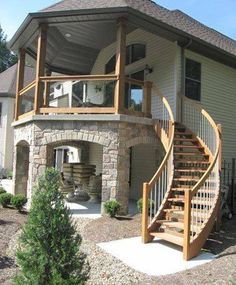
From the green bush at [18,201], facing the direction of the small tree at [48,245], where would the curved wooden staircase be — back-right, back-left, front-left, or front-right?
front-left

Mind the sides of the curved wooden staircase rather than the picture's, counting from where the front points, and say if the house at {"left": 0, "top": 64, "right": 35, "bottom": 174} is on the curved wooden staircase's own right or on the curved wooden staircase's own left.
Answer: on the curved wooden staircase's own right

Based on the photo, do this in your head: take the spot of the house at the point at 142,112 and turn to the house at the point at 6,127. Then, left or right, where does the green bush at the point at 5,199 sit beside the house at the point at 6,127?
left

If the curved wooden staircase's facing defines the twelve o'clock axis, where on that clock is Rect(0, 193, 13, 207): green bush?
The green bush is roughly at 2 o'clock from the curved wooden staircase.

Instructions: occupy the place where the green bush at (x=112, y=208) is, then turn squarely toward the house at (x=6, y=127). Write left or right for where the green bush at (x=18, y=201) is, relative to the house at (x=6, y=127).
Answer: left

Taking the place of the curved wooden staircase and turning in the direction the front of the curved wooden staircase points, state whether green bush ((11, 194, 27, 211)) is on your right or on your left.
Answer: on your right

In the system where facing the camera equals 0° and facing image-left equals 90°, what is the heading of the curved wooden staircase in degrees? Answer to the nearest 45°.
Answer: approximately 45°

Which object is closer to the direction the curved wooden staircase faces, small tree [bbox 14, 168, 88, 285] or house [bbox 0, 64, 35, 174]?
the small tree

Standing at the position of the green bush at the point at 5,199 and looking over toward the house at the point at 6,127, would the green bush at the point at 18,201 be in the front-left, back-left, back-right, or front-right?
back-right
